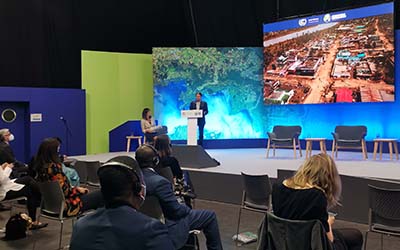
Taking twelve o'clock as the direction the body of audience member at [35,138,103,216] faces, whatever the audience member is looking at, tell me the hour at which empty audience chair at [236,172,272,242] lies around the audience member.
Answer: The empty audience chair is roughly at 2 o'clock from the audience member.

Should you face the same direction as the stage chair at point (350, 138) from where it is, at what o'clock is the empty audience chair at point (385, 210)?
The empty audience chair is roughly at 12 o'clock from the stage chair.

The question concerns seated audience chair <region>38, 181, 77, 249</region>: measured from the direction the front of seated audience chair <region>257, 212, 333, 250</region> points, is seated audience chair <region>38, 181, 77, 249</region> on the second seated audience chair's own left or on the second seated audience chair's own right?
on the second seated audience chair's own left

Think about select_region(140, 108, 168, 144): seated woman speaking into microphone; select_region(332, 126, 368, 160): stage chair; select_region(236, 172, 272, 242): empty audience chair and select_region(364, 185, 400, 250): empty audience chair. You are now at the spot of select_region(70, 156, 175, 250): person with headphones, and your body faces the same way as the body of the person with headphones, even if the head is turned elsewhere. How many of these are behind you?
0

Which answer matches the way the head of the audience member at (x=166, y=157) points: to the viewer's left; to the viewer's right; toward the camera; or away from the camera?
away from the camera

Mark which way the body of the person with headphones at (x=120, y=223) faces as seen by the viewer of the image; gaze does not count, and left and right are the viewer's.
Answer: facing away from the viewer and to the right of the viewer

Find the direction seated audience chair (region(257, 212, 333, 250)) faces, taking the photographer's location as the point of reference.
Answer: facing away from the viewer

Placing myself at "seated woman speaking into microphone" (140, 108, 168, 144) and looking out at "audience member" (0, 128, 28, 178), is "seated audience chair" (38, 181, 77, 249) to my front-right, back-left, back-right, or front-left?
front-left

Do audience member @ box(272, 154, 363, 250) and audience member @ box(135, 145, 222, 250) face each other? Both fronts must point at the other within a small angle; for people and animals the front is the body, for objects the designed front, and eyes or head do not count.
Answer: no

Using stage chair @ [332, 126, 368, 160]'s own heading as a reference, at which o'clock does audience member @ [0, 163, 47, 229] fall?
The audience member is roughly at 1 o'clock from the stage chair.

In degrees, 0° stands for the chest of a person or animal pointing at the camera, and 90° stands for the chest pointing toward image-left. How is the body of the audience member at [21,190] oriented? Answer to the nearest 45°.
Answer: approximately 270°

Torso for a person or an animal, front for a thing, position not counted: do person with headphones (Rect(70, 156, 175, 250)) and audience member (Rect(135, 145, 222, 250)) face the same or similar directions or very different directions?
same or similar directions

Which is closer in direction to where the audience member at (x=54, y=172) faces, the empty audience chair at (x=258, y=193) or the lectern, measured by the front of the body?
the lectern

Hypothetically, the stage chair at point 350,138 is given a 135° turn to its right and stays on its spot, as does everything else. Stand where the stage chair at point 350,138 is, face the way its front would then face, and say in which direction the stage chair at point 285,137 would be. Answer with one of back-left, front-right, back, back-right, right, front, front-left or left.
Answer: front-left

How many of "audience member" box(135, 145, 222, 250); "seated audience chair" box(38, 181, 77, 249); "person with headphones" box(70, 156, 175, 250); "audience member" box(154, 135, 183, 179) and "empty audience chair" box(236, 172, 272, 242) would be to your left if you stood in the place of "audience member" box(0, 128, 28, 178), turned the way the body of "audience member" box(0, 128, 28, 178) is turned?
0

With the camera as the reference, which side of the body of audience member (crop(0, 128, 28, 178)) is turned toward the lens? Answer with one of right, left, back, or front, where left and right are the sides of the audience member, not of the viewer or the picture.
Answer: right

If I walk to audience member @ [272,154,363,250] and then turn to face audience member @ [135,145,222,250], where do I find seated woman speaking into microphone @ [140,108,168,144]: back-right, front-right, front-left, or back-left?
front-right
